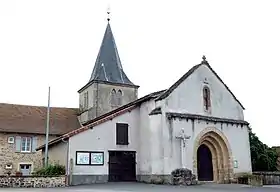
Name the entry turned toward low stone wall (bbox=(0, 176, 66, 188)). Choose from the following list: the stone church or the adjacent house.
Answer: the adjacent house

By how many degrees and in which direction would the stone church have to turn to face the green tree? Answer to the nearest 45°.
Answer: approximately 90° to its left

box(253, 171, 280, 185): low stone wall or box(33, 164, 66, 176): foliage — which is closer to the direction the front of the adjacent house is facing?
the foliage

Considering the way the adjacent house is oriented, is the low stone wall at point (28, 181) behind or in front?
in front

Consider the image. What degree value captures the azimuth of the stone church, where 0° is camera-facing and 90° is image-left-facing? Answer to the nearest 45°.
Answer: approximately 315°

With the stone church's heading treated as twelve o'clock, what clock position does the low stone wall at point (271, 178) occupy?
The low stone wall is roughly at 10 o'clock from the stone church.

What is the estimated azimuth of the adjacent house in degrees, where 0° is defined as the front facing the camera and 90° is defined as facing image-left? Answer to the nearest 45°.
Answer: approximately 0°

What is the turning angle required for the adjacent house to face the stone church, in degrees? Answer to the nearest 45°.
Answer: approximately 45° to its left
